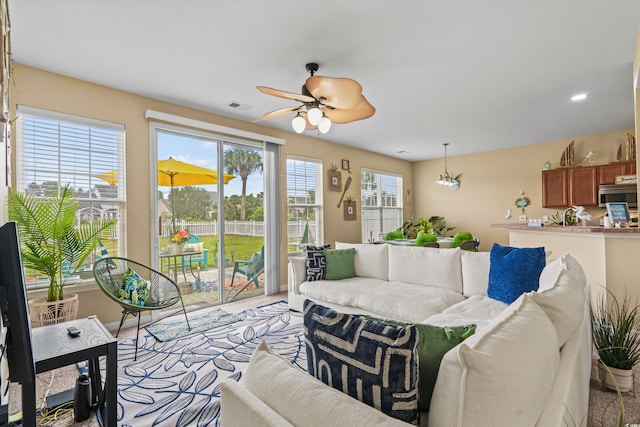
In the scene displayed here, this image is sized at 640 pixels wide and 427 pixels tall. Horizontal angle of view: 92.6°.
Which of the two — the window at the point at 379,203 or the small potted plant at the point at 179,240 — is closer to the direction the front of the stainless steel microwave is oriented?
the small potted plant

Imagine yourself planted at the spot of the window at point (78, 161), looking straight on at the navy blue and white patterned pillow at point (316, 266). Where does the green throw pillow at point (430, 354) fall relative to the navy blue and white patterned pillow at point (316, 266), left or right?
right

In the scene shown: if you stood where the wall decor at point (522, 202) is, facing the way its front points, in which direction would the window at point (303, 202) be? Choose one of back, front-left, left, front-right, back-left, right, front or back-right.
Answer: front-right

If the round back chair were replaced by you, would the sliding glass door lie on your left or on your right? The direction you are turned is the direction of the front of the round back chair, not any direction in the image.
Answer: on your left

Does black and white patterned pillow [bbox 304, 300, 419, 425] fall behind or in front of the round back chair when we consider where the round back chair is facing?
in front

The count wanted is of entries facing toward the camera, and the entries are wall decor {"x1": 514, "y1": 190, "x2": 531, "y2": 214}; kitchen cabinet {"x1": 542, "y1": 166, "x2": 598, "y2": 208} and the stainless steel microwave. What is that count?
3

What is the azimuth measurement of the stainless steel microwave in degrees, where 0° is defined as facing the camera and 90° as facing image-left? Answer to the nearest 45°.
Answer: approximately 0°

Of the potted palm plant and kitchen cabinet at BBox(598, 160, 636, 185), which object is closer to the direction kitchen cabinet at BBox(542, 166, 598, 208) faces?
the potted palm plant

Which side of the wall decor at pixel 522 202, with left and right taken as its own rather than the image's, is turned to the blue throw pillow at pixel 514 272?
front

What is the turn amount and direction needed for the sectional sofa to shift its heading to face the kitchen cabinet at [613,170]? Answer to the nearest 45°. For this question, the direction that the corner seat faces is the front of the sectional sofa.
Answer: approximately 180°

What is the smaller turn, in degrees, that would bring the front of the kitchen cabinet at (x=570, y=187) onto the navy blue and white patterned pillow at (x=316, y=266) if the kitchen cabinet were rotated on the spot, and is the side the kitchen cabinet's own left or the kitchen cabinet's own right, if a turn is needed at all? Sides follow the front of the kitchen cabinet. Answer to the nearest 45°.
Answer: approximately 45° to the kitchen cabinet's own right
